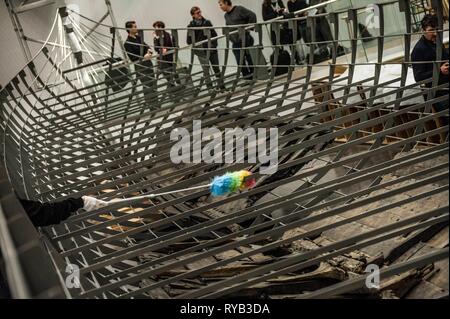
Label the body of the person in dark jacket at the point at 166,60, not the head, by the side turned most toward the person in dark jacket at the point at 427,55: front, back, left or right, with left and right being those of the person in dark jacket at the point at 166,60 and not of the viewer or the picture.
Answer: left

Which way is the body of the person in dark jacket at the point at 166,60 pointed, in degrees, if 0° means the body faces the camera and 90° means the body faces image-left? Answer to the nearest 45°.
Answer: approximately 45°

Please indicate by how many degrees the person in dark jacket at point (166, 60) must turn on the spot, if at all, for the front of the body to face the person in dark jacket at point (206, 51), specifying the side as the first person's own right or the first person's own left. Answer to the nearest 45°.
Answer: approximately 90° to the first person's own left

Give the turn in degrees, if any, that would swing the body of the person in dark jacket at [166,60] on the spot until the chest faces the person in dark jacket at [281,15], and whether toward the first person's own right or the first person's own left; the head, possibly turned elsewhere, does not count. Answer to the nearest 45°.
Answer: approximately 135° to the first person's own left

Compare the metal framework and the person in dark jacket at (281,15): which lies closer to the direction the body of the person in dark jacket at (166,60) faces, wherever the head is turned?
the metal framework
